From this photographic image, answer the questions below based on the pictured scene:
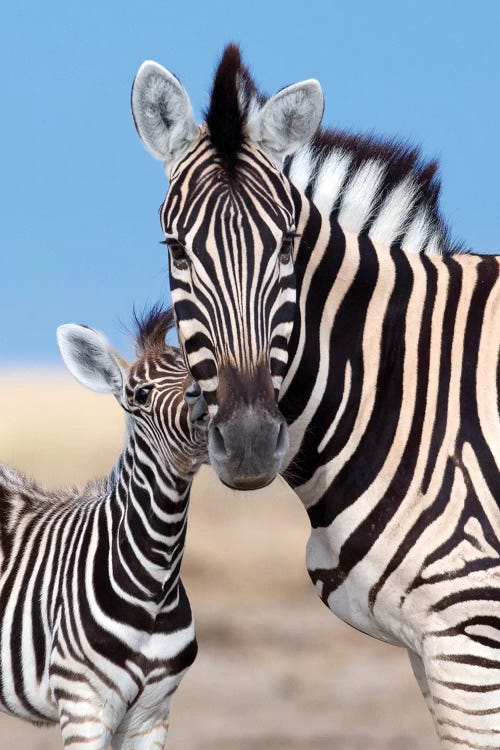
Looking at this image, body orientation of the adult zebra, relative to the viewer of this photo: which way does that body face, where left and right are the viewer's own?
facing to the left of the viewer

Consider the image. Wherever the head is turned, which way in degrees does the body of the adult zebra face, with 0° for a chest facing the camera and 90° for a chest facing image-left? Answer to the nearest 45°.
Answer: approximately 90°
